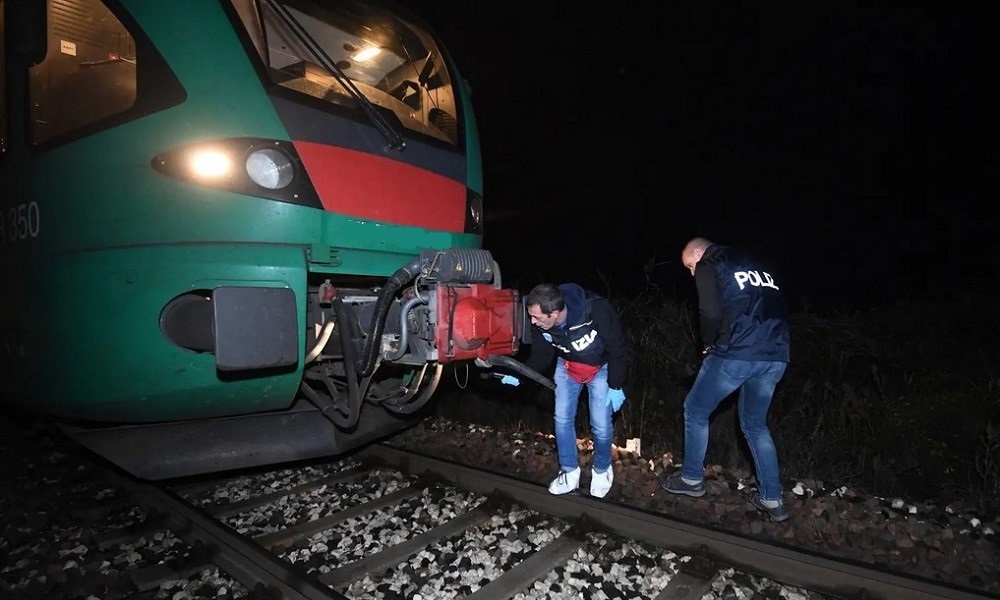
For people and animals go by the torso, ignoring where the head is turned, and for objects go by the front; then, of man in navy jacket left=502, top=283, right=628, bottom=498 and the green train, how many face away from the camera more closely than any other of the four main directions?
0

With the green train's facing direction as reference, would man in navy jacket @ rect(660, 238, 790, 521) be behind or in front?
in front

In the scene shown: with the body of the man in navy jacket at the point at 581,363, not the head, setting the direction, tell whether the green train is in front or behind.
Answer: in front

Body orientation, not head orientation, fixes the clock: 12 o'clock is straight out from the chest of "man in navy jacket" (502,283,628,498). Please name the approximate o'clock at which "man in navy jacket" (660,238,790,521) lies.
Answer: "man in navy jacket" (660,238,790,521) is roughly at 8 o'clock from "man in navy jacket" (502,283,628,498).

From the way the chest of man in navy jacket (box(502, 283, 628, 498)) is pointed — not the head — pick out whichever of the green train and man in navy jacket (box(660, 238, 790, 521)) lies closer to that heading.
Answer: the green train

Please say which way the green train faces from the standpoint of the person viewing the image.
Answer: facing the viewer and to the right of the viewer

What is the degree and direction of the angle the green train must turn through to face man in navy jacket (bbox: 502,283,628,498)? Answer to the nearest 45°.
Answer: approximately 45° to its left

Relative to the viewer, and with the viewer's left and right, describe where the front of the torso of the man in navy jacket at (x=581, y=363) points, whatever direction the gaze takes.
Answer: facing the viewer and to the left of the viewer
